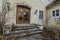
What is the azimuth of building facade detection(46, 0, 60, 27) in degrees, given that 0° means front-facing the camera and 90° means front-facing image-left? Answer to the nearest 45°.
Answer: approximately 45°

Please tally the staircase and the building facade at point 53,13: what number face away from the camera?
0

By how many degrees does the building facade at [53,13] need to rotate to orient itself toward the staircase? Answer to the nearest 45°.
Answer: approximately 45° to its right

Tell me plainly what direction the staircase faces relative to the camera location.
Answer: facing the viewer and to the right of the viewer

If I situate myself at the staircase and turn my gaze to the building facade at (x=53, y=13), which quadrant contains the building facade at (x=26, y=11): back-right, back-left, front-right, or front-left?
front-left

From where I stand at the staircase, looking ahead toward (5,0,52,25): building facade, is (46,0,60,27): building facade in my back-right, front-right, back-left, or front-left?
front-right

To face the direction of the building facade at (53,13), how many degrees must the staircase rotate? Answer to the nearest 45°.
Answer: approximately 45° to its left
